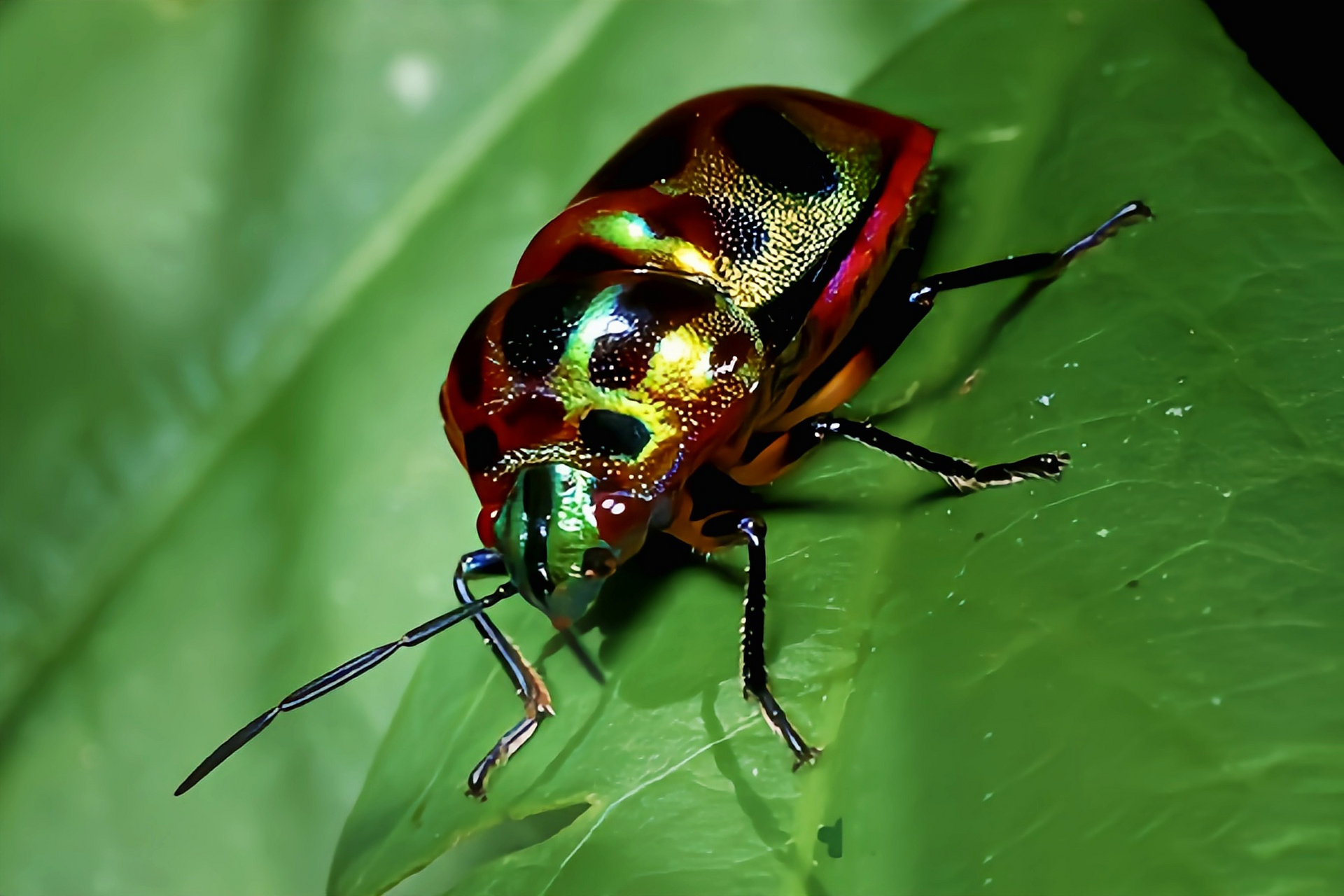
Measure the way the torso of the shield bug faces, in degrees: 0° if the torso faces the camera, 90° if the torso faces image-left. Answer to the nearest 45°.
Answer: approximately 45°
